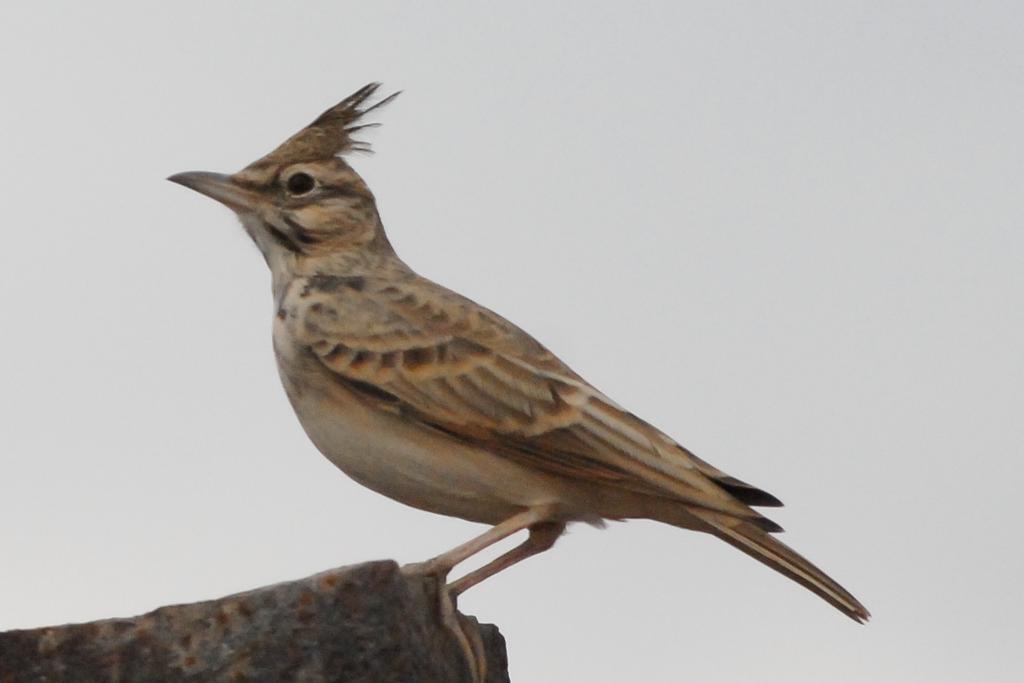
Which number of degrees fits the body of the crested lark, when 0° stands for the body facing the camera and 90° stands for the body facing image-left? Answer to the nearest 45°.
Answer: approximately 90°
